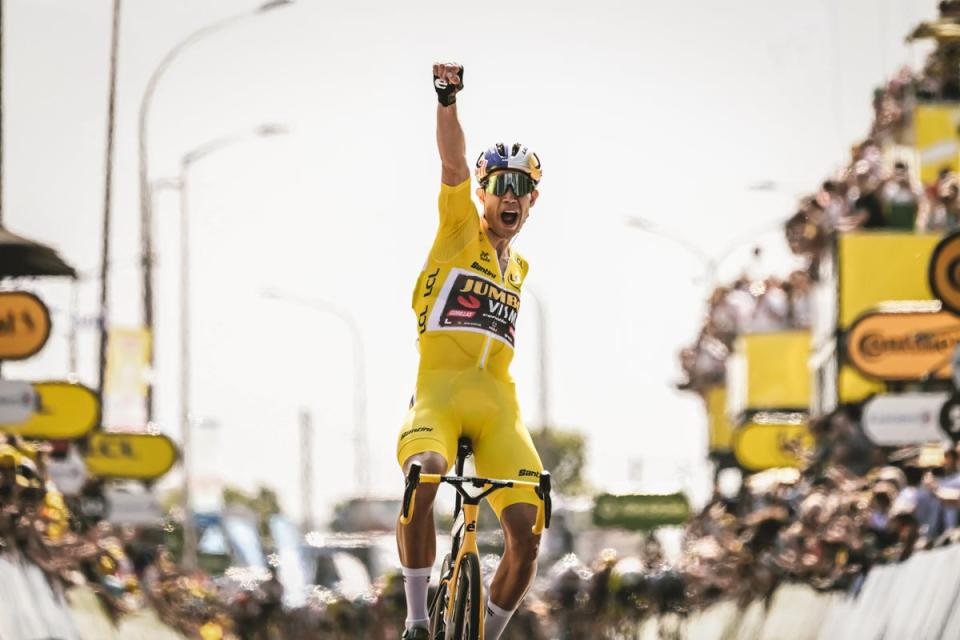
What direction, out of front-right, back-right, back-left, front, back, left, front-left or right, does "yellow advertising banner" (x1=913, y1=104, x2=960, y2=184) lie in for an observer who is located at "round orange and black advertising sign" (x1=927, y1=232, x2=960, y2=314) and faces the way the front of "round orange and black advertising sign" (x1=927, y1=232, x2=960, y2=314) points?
back

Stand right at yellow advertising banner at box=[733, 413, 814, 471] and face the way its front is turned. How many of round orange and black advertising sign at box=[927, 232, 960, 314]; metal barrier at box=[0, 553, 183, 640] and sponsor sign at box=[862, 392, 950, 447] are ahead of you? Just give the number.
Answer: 3

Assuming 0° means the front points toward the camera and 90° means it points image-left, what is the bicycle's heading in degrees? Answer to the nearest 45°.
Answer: approximately 0°

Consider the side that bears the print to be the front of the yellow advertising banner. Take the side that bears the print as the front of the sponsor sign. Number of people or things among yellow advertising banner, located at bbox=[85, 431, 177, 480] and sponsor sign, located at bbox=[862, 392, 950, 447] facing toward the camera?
2

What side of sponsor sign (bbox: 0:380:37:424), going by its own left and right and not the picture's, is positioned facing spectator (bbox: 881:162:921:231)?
left

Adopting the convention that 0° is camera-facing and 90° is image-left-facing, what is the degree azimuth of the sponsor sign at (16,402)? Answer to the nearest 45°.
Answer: approximately 0°
